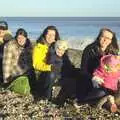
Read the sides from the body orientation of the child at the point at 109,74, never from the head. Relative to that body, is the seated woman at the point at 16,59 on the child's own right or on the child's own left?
on the child's own right

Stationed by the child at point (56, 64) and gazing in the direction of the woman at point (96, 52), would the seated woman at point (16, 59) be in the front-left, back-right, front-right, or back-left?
back-left

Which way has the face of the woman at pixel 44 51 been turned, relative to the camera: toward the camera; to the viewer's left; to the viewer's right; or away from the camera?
toward the camera

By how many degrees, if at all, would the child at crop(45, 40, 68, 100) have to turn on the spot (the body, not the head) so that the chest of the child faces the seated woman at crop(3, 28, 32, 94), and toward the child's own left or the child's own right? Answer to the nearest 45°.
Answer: approximately 90° to the child's own right

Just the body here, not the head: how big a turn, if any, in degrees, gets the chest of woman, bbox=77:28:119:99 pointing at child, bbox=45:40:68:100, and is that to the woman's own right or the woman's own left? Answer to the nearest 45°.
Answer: approximately 135° to the woman's own right

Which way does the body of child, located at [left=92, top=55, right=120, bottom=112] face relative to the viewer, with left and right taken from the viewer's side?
facing the viewer and to the left of the viewer
